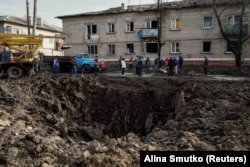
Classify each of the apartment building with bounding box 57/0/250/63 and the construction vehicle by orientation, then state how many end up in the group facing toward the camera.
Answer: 1

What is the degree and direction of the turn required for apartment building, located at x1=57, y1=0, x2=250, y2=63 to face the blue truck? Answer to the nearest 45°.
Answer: approximately 45° to its right

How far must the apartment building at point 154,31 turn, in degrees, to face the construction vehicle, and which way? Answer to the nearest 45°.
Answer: approximately 45° to its right

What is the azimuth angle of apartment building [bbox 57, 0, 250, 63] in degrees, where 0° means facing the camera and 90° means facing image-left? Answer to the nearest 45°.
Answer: approximately 0°

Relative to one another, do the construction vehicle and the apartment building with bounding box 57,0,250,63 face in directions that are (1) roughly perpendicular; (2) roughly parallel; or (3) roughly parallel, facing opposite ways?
roughly perpendicular
